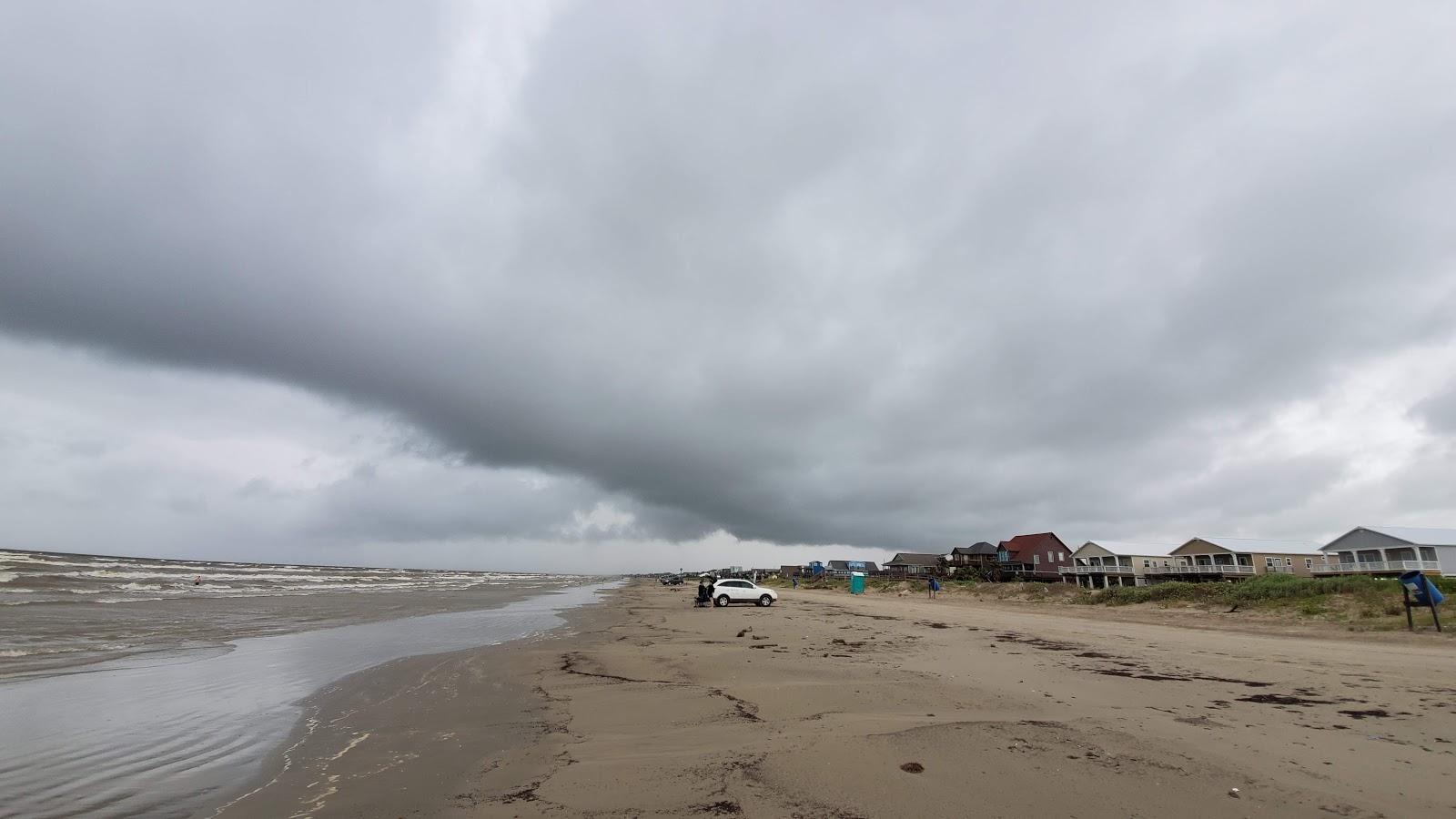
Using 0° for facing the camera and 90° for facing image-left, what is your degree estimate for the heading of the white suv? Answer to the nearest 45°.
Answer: approximately 270°

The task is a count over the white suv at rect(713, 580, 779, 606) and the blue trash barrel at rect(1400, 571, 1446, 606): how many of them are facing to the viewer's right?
1

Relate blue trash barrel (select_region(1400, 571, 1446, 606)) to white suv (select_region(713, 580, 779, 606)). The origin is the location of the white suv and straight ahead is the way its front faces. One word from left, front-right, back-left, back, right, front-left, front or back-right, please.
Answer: front-right
